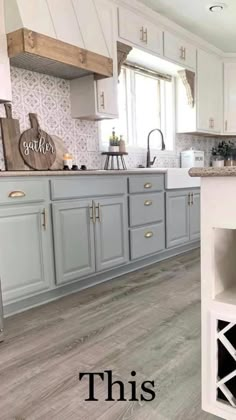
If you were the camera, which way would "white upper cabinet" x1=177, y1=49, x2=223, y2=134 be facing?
facing the viewer and to the right of the viewer

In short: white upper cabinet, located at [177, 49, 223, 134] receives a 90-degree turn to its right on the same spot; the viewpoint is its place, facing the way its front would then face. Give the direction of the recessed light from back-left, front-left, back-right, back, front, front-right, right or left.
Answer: front-left

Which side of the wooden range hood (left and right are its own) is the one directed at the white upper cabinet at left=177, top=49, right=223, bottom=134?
left

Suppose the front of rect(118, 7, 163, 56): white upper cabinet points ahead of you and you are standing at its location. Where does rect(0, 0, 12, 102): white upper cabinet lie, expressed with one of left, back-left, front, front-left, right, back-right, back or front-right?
right

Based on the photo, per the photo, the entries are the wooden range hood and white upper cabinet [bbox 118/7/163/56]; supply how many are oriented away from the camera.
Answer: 0

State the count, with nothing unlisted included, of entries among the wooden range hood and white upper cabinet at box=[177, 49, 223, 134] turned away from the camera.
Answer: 0

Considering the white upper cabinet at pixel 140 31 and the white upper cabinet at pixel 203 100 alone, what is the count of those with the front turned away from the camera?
0

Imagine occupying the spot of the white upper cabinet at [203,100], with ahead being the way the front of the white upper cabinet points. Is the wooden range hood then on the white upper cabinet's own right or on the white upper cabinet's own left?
on the white upper cabinet's own right

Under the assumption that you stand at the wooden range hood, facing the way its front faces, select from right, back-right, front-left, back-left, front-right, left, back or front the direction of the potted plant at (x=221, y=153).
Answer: left

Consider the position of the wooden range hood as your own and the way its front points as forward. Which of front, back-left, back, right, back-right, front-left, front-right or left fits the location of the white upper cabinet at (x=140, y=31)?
left

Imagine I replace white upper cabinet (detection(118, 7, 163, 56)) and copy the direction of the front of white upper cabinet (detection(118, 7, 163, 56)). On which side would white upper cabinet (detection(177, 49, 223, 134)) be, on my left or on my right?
on my left
